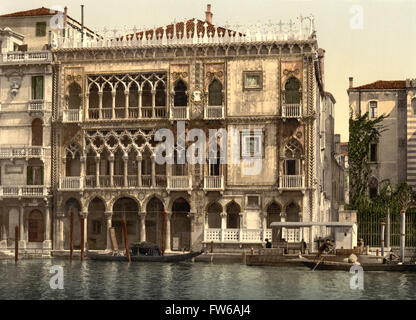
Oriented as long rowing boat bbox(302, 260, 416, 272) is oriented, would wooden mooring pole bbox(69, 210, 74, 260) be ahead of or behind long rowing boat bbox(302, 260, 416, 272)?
behind

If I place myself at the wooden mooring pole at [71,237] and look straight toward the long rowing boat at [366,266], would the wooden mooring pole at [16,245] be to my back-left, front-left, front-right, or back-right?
back-right

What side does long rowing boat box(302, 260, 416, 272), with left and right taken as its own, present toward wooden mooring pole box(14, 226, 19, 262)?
back

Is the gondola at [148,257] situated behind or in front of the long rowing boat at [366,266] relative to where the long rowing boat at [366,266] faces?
behind
